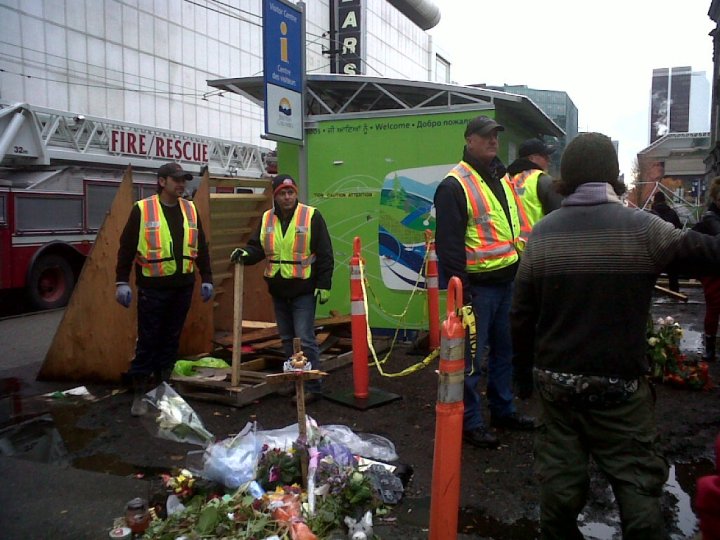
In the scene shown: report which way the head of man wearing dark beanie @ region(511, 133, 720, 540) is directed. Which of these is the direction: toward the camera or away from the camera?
away from the camera

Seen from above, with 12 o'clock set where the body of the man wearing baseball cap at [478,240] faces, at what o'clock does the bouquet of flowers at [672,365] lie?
The bouquet of flowers is roughly at 9 o'clock from the man wearing baseball cap.

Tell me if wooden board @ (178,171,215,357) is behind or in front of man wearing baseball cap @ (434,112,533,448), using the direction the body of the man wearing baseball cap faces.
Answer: behind

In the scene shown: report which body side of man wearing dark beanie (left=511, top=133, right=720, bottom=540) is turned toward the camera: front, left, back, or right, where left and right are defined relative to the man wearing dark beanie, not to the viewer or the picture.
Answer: back

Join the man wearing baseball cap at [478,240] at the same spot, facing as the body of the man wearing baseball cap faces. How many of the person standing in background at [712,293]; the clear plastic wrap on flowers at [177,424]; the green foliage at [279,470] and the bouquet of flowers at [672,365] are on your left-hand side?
2

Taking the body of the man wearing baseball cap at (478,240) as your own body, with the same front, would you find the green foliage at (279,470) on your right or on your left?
on your right

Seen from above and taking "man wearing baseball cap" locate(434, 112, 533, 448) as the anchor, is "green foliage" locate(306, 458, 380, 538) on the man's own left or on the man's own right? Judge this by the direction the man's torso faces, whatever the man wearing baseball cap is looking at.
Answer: on the man's own right

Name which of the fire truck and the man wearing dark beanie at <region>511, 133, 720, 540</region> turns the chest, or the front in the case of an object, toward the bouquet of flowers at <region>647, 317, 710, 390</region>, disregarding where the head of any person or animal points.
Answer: the man wearing dark beanie

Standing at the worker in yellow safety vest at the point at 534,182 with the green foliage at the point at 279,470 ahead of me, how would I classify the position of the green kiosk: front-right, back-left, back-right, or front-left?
back-right

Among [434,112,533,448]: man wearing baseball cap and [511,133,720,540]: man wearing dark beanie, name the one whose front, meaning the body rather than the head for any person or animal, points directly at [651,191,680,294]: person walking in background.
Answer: the man wearing dark beanie

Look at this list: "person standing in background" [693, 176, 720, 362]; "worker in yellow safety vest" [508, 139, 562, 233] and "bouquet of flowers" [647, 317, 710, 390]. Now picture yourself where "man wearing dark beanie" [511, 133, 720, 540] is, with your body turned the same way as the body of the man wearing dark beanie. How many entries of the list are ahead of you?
3

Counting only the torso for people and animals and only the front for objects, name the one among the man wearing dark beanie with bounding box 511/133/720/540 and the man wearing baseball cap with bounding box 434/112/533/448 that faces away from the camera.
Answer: the man wearing dark beanie

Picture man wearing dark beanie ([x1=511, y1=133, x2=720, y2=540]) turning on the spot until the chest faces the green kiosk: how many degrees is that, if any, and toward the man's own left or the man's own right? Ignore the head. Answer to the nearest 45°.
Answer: approximately 45° to the man's own left

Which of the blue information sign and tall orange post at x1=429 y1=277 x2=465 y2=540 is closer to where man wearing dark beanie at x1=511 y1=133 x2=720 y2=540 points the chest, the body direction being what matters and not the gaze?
the blue information sign
